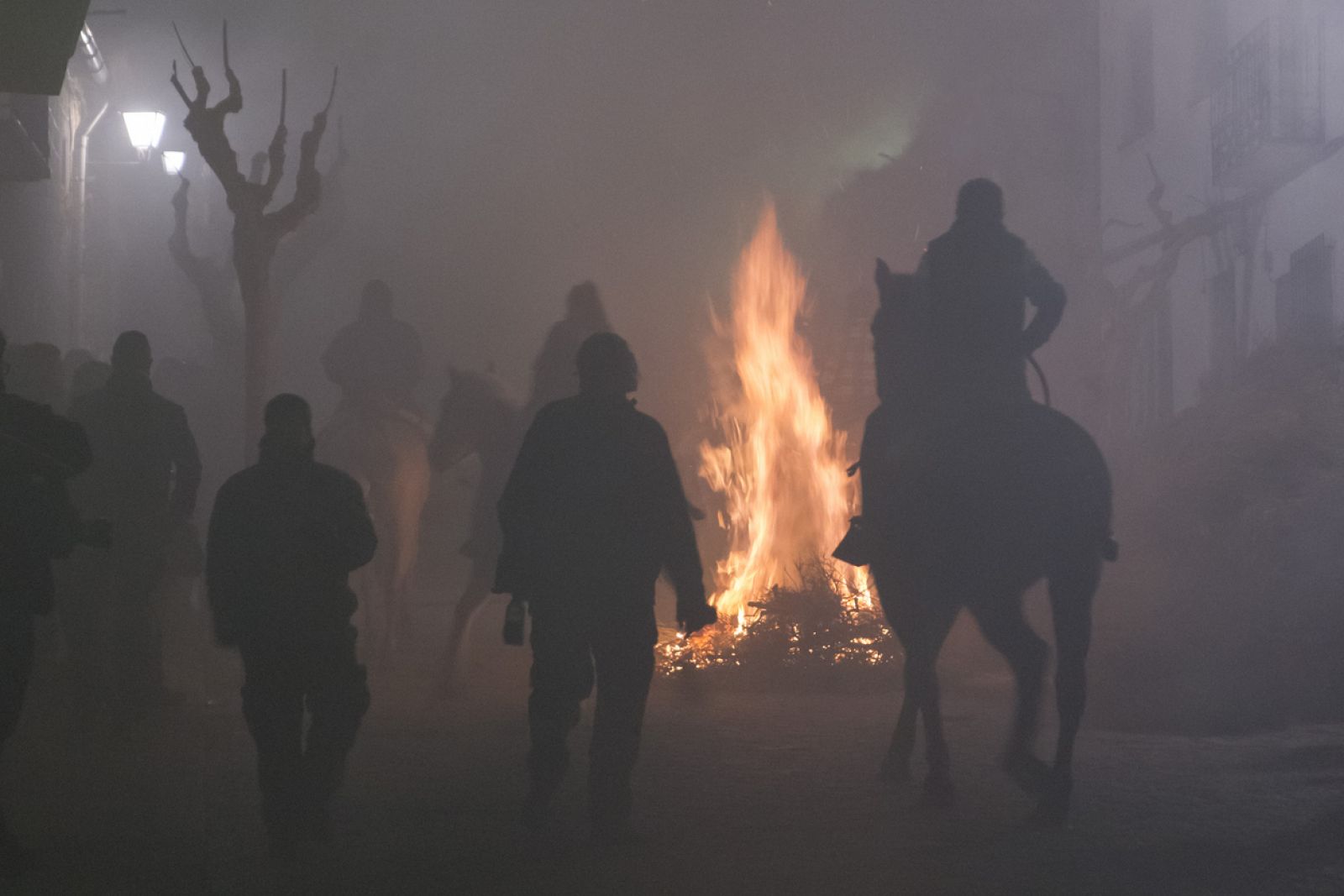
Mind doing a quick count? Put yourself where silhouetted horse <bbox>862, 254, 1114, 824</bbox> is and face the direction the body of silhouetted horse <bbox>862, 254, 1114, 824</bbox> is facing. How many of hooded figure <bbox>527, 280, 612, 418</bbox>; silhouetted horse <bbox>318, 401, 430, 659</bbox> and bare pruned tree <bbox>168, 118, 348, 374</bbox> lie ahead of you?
3

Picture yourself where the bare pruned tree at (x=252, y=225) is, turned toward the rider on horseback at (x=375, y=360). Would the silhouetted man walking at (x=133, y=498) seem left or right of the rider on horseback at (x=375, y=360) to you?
right

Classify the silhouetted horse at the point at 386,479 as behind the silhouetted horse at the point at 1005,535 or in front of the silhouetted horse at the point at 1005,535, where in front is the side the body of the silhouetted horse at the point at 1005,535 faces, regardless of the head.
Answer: in front

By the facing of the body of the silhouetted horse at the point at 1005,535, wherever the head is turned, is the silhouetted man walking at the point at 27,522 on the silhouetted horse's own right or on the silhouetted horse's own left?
on the silhouetted horse's own left

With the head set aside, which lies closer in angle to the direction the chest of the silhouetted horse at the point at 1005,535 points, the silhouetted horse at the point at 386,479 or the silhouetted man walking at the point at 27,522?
the silhouetted horse

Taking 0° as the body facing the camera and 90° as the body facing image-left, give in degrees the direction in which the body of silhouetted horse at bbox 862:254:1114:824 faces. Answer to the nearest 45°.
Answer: approximately 135°

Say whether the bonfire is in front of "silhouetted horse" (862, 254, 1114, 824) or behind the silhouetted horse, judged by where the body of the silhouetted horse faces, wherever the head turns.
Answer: in front

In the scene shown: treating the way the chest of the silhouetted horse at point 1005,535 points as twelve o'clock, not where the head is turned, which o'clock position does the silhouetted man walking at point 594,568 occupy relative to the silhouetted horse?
The silhouetted man walking is roughly at 10 o'clock from the silhouetted horse.

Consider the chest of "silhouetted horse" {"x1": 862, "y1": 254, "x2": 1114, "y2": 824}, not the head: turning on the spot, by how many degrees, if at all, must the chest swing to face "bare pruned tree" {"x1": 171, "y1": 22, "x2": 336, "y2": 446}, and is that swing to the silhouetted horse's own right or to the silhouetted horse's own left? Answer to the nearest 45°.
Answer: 0° — it already faces it

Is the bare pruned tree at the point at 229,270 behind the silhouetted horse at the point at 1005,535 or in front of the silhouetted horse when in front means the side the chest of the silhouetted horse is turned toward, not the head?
in front

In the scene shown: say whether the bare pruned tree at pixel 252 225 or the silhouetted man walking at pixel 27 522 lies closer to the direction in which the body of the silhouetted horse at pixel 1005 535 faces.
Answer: the bare pruned tree
